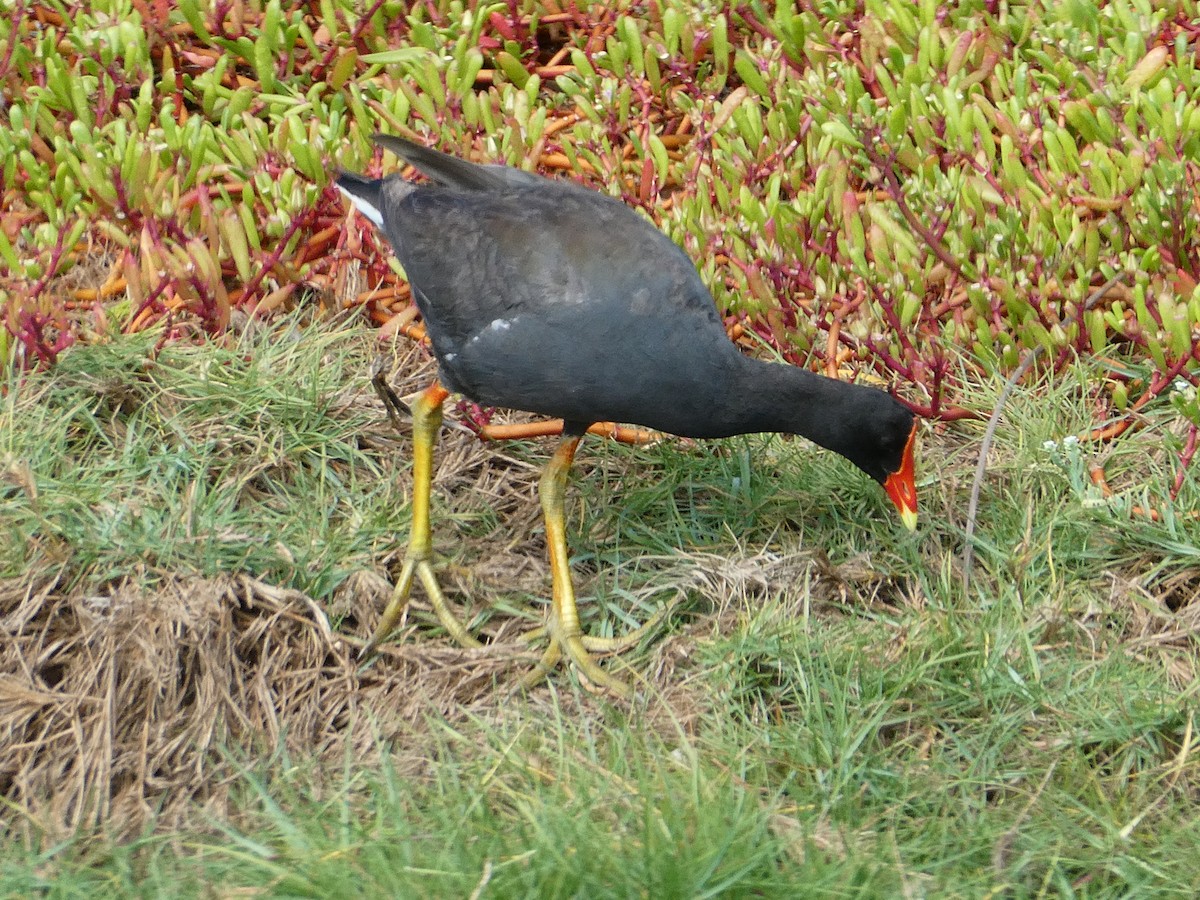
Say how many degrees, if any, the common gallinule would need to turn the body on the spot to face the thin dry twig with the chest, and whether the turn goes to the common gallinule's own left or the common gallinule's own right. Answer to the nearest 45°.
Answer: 0° — it already faces it

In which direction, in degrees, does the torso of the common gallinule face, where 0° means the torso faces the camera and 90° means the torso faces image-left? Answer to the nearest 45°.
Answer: approximately 270°
